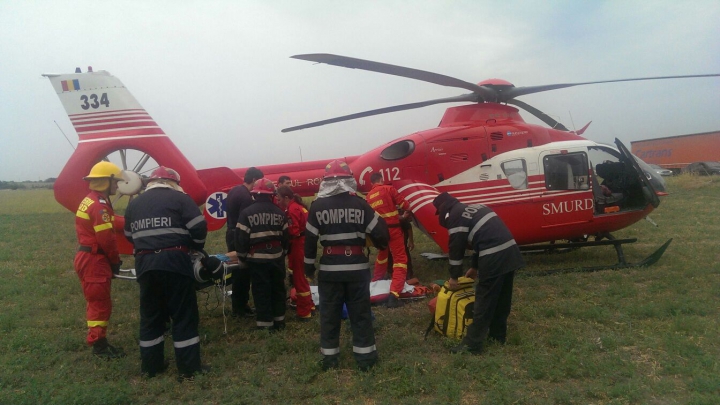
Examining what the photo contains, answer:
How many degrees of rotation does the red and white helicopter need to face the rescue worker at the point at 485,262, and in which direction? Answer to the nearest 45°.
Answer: approximately 90° to its right

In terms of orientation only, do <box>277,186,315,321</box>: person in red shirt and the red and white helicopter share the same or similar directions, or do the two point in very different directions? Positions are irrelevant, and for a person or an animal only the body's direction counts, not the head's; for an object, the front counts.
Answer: very different directions

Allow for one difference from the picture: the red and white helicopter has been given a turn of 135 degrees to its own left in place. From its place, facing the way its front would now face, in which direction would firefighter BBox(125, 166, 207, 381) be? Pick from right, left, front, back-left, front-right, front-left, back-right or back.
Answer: left

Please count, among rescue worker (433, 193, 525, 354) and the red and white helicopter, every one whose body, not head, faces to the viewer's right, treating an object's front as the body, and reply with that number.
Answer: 1

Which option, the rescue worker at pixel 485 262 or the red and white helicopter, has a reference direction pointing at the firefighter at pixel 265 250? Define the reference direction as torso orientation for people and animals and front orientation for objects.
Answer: the rescue worker

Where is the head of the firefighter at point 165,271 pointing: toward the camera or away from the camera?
away from the camera

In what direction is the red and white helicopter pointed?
to the viewer's right

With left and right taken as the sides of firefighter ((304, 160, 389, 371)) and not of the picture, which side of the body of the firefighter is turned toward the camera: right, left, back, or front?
back
